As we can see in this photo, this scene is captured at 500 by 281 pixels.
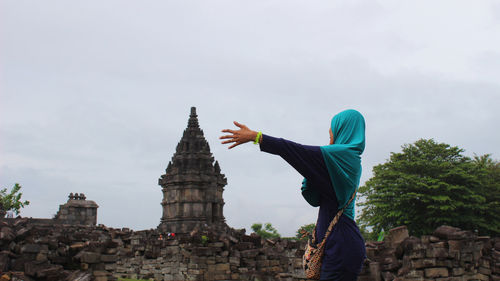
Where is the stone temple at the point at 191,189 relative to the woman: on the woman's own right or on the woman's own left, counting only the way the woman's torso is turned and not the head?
on the woman's own right

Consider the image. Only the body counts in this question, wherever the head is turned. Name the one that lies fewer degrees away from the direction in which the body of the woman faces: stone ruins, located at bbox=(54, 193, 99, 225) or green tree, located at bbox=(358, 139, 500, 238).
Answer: the stone ruins

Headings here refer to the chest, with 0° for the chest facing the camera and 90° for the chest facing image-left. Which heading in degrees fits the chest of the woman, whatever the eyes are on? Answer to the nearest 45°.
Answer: approximately 90°

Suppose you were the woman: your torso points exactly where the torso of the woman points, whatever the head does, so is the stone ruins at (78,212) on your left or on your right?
on your right

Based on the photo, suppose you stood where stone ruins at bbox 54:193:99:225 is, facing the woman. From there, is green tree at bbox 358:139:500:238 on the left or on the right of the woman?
left

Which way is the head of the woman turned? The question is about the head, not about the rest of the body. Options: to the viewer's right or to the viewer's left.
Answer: to the viewer's left
